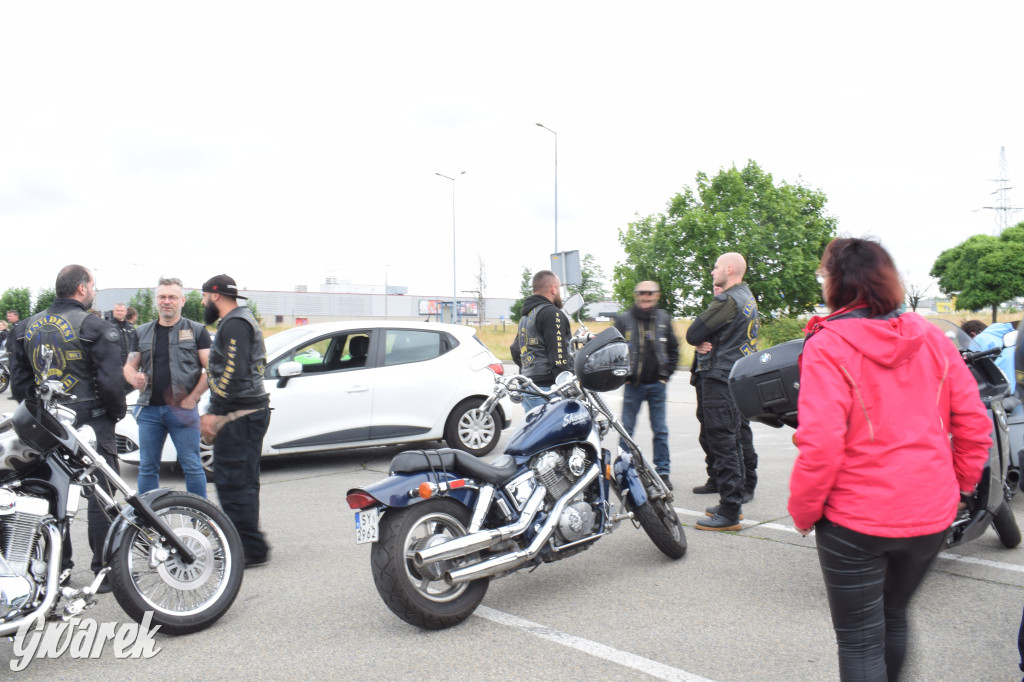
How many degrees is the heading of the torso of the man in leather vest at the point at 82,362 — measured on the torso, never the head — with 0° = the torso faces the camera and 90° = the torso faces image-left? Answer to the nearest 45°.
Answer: approximately 225°

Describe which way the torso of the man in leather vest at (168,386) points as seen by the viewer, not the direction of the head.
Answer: toward the camera

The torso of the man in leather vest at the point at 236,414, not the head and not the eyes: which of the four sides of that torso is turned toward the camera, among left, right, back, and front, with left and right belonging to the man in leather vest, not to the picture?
left

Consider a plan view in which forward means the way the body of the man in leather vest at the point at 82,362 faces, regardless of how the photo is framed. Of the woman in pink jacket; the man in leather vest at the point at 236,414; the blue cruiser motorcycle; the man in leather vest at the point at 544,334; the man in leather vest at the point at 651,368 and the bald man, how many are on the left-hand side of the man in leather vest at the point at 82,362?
0

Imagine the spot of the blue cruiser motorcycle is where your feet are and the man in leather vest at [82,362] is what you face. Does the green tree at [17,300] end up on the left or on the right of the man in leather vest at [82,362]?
right

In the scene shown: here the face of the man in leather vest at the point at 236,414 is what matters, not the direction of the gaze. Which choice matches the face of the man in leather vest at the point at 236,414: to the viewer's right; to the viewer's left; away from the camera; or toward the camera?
to the viewer's left

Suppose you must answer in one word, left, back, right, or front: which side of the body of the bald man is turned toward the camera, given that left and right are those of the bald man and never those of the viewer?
left

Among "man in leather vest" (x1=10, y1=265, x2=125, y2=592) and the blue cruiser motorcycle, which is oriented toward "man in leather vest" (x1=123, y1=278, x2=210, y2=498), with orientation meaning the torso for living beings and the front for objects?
"man in leather vest" (x1=10, y1=265, x2=125, y2=592)

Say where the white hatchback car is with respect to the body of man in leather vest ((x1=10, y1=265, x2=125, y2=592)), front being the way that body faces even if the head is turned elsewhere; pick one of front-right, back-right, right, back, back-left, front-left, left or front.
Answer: front

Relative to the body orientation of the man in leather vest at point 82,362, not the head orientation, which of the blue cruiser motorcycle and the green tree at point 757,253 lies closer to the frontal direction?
the green tree

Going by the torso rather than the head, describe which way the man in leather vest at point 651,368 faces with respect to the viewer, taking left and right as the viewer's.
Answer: facing the viewer

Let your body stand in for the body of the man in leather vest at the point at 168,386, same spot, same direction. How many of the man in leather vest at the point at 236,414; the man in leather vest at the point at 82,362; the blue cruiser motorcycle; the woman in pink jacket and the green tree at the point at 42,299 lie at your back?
1

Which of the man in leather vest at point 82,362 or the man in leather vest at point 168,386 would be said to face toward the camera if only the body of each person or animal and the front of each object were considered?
the man in leather vest at point 168,386

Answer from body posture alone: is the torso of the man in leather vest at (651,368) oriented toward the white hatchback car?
no

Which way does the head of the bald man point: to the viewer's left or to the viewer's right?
to the viewer's left

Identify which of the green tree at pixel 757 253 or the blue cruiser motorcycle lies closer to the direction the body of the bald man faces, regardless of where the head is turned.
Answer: the blue cruiser motorcycle

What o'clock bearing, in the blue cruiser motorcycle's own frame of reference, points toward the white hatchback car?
The white hatchback car is roughly at 10 o'clock from the blue cruiser motorcycle.

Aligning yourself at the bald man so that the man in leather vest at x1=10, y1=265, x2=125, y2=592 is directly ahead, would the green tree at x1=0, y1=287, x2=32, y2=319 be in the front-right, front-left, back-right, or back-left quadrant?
front-right

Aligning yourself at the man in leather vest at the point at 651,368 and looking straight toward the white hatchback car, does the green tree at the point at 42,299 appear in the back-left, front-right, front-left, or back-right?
front-right

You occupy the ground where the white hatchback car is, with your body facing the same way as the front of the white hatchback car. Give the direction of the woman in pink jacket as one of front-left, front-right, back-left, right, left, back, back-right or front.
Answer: left

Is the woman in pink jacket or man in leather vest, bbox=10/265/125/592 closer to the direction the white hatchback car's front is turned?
the man in leather vest
